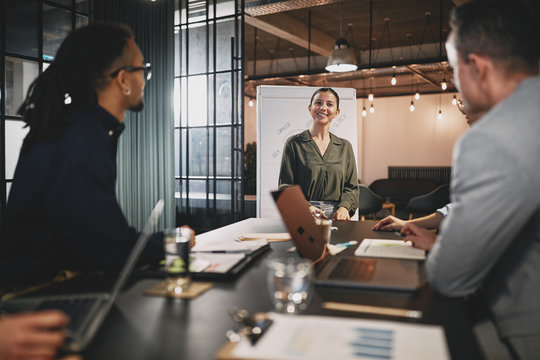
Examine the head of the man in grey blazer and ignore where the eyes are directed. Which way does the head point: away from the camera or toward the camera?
away from the camera

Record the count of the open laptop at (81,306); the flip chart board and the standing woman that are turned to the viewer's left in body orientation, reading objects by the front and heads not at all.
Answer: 1

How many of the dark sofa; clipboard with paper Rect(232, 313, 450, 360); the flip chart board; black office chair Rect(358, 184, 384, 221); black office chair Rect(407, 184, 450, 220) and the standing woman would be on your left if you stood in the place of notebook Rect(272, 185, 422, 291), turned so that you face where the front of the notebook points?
5

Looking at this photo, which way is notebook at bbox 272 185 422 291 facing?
to the viewer's right

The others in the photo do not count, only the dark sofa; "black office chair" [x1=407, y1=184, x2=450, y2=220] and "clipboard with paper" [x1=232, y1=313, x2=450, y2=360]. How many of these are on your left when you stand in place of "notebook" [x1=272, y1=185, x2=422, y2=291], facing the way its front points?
2

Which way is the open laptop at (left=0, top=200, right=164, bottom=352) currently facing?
to the viewer's left

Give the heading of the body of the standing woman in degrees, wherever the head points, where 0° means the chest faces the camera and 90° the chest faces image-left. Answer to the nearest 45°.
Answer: approximately 0°

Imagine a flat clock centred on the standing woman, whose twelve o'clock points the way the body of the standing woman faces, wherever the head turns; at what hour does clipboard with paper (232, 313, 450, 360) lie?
The clipboard with paper is roughly at 12 o'clock from the standing woman.

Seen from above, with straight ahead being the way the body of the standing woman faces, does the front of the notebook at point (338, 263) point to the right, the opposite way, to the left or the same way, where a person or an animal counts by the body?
to the left

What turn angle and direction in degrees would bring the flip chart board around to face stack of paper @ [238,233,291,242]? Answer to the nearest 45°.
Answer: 0° — it already faces it

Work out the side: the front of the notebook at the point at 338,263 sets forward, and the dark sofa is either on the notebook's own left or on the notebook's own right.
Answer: on the notebook's own left

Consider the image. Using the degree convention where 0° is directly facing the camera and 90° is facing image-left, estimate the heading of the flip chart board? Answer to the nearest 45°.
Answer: approximately 0°

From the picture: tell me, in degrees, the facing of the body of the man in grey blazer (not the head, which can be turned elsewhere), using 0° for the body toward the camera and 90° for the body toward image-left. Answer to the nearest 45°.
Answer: approximately 135°

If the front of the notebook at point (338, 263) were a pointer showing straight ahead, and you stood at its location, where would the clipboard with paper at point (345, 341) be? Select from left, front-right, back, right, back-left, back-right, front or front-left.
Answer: right

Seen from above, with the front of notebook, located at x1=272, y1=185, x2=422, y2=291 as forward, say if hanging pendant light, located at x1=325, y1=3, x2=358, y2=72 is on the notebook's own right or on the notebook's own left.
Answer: on the notebook's own left
